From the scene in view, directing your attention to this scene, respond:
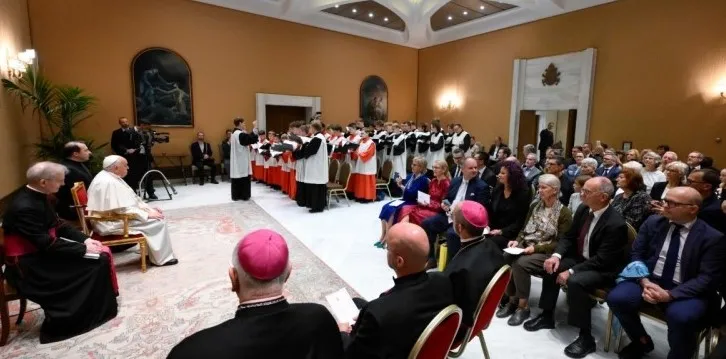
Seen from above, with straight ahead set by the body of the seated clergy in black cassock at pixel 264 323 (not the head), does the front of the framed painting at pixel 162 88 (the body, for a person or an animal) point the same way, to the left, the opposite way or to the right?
the opposite way

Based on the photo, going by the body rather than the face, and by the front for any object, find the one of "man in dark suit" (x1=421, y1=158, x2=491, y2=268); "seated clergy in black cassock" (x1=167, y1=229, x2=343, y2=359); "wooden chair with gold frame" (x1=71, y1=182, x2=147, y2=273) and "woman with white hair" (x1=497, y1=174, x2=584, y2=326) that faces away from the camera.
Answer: the seated clergy in black cassock

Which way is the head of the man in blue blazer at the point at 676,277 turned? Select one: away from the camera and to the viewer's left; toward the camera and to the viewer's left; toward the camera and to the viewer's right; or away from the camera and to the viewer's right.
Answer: toward the camera and to the viewer's left

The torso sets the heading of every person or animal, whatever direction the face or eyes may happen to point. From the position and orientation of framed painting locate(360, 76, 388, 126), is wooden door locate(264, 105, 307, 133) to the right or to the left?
on its right

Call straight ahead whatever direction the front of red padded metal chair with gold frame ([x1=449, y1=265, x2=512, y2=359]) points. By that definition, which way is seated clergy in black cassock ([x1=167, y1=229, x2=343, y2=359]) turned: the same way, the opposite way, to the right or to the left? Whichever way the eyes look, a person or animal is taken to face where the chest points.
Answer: the same way

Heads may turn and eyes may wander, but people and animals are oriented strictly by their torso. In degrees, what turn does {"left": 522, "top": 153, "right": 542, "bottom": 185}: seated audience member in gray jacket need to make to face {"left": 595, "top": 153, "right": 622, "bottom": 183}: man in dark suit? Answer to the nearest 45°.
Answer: approximately 135° to their left

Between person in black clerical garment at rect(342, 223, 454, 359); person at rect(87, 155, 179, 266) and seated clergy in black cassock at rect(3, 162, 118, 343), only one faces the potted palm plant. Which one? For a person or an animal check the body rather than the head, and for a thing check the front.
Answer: the person in black clerical garment

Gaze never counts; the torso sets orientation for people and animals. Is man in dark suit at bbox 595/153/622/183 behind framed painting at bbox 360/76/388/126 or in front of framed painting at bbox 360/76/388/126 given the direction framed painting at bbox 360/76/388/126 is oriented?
in front

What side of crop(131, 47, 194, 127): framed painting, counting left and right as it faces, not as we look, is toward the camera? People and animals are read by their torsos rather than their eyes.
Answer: front

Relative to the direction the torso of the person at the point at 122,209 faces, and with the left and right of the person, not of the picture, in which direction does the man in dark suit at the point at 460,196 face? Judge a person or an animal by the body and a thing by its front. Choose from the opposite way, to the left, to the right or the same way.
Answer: the opposite way

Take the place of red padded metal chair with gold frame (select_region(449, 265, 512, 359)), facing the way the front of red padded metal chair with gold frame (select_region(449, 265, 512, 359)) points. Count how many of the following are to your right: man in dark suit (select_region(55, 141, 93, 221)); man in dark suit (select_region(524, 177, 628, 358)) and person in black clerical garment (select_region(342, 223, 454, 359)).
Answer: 1

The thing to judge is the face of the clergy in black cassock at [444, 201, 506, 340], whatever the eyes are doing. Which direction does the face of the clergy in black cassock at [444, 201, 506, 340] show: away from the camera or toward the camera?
away from the camera

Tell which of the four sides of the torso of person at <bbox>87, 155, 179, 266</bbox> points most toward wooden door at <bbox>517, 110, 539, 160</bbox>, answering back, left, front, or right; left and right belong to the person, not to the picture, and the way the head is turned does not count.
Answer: front

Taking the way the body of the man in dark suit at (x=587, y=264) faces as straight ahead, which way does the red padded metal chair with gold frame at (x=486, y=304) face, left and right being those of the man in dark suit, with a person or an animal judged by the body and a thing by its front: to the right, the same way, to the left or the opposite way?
to the right

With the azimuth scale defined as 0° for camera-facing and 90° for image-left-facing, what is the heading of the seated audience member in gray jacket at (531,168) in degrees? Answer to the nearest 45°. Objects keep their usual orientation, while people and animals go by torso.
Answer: approximately 45°

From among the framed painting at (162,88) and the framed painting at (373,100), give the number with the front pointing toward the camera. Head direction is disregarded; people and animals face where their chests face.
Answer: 2

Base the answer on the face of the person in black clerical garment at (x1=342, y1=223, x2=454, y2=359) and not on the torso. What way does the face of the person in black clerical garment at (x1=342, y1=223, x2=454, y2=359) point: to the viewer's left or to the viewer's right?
to the viewer's left

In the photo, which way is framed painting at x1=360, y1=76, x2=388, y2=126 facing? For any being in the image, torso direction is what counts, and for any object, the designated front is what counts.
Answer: toward the camera

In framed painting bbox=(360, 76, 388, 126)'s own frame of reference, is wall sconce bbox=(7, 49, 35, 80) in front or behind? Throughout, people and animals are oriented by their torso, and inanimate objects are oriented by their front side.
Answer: in front

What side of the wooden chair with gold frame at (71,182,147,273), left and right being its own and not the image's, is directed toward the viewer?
right

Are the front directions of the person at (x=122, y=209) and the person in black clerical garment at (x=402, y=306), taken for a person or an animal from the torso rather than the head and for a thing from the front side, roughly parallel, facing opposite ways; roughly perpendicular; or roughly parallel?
roughly perpendicular
